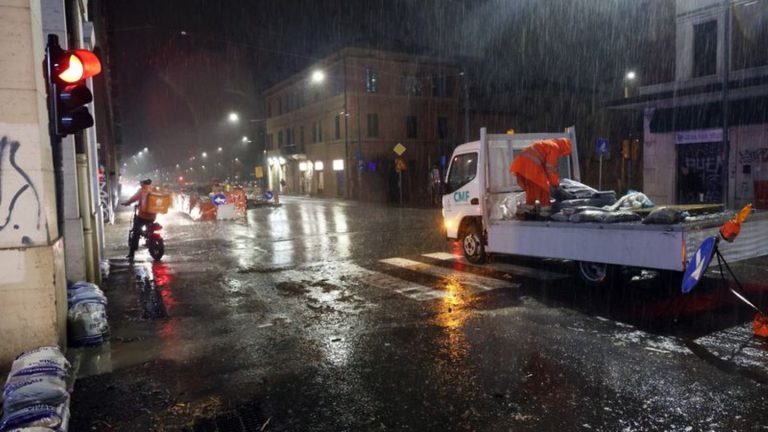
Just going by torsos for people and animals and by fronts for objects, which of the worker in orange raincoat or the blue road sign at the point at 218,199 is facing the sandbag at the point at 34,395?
the blue road sign

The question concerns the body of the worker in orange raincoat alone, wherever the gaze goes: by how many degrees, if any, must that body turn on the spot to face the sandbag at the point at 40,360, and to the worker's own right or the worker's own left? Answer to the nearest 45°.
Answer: approximately 135° to the worker's own right

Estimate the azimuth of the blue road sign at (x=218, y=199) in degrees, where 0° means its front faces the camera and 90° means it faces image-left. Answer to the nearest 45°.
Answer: approximately 0°

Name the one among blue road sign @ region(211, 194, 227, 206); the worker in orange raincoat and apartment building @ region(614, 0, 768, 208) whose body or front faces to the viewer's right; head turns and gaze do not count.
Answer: the worker in orange raincoat

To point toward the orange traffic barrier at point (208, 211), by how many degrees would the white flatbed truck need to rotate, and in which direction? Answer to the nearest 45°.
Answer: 0° — it already faces it

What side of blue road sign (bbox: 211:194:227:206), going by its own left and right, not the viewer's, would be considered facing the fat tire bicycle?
front

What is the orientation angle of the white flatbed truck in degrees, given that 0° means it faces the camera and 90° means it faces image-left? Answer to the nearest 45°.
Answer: approximately 135°

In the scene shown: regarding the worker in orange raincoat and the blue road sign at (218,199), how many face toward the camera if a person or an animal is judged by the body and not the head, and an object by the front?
1

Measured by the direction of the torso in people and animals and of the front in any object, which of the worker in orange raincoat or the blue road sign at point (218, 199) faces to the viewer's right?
the worker in orange raincoat

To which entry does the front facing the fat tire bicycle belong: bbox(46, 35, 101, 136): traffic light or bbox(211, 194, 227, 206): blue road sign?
the blue road sign

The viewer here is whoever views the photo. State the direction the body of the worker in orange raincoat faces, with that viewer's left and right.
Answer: facing to the right of the viewer

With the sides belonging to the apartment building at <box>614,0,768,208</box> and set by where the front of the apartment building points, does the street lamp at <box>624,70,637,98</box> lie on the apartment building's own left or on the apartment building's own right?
on the apartment building's own right
